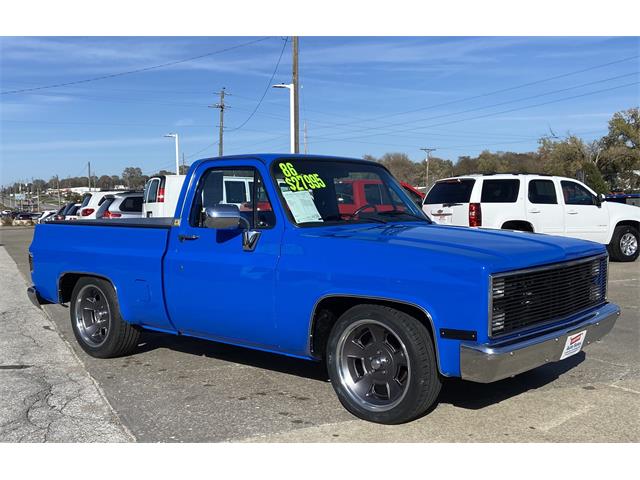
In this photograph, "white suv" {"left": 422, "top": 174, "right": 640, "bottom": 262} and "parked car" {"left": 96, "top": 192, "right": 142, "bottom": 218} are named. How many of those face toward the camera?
0

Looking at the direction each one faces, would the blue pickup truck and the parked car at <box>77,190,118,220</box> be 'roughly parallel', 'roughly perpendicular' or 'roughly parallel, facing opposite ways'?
roughly perpendicular

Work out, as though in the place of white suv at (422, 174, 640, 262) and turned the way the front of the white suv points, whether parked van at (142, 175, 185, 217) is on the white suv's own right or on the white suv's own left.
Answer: on the white suv's own left

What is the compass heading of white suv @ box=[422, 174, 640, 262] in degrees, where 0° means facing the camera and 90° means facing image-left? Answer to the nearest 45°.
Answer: approximately 225°

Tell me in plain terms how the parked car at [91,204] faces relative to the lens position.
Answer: facing away from the viewer and to the right of the viewer

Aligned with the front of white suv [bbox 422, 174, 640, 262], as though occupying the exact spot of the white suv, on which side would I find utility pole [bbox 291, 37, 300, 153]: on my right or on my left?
on my left

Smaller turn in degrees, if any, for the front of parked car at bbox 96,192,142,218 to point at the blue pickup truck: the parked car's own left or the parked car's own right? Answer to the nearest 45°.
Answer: approximately 135° to the parked car's own right

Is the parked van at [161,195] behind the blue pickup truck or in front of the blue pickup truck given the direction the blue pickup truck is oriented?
behind

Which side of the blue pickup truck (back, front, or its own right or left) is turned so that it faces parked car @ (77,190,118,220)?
back

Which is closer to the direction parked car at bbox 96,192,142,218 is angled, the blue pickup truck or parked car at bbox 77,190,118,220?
the parked car

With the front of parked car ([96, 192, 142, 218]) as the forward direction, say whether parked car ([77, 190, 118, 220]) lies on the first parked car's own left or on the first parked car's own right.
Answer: on the first parked car's own left
